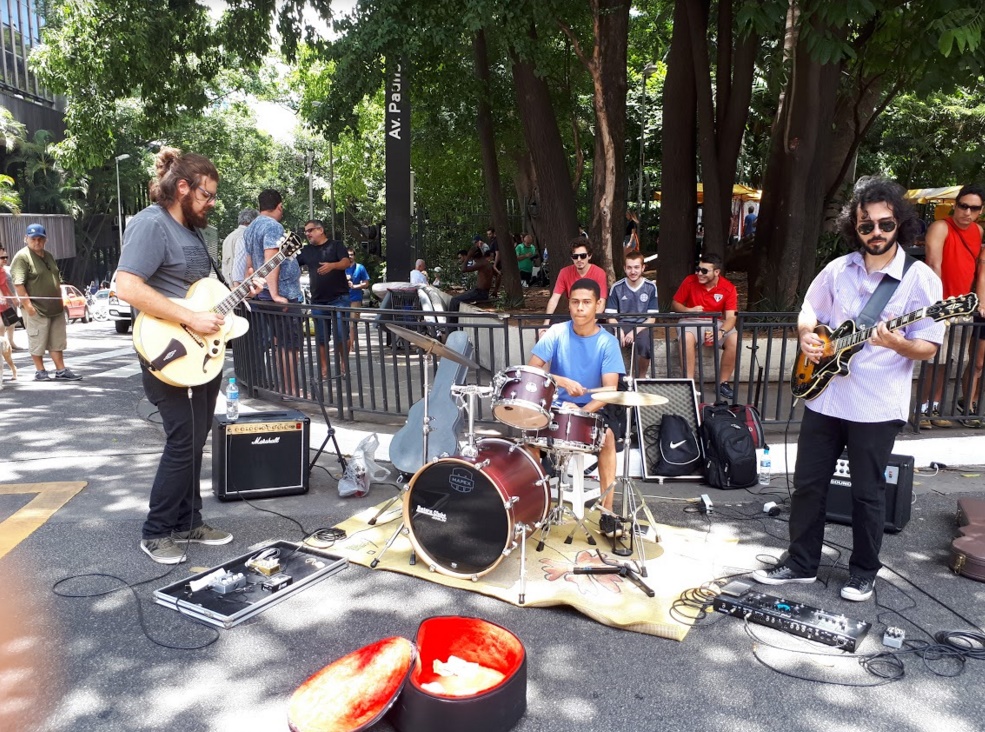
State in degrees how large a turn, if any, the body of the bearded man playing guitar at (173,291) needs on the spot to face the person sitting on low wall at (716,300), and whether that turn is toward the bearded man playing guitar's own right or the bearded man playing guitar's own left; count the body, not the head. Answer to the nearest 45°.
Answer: approximately 45° to the bearded man playing guitar's own left

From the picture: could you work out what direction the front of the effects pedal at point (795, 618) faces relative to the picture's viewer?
facing away from the viewer and to the right of the viewer

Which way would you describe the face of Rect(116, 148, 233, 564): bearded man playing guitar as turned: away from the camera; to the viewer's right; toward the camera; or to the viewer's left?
to the viewer's right

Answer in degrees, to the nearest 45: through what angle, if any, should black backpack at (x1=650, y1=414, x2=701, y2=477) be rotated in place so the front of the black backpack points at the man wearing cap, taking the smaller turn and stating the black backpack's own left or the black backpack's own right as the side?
approximately 90° to the black backpack's own right

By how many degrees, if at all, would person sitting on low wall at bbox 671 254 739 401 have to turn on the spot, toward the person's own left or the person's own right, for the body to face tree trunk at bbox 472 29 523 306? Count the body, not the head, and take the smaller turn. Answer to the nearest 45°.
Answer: approximately 135° to the person's own right

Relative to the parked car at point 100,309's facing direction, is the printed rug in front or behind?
in front

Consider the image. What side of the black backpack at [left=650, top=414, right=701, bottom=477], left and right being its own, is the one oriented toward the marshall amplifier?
right
